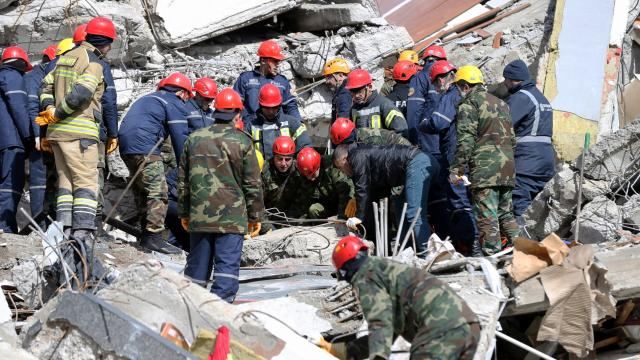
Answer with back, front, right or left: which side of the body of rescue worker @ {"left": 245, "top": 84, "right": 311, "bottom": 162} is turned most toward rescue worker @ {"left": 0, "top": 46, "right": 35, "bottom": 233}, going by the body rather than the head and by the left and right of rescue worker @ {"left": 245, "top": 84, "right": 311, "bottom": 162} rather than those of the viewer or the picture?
right

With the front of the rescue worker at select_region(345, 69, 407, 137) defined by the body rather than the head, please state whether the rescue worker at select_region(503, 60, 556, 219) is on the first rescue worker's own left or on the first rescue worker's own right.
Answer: on the first rescue worker's own left

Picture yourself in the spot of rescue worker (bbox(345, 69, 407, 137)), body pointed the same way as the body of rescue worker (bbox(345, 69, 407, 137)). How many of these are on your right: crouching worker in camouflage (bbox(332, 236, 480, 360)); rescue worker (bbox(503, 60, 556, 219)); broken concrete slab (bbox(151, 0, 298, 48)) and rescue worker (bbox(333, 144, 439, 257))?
1

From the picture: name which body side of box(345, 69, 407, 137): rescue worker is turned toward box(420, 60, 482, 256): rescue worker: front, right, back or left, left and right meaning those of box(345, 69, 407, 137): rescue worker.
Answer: left

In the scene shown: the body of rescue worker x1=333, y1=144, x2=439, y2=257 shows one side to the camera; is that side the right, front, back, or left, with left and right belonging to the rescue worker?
left

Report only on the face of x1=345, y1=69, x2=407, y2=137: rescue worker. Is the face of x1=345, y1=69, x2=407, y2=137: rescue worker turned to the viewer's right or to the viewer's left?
to the viewer's left

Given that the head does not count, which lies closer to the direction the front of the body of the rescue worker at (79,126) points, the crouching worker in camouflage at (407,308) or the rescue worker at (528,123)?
the rescue worker

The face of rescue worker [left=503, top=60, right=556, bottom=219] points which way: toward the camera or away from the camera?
away from the camera

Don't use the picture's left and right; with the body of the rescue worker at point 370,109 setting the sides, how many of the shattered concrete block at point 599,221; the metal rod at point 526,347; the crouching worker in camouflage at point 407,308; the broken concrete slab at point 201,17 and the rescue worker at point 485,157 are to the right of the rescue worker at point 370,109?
1

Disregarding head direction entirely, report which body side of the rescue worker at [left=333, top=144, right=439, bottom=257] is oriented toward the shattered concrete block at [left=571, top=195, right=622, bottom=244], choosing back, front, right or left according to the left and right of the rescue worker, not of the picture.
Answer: back

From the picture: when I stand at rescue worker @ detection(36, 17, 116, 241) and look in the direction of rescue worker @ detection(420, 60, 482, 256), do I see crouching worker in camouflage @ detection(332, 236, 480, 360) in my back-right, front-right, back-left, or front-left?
front-right

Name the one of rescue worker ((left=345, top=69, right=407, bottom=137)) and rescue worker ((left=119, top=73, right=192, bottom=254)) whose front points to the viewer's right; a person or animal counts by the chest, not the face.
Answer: rescue worker ((left=119, top=73, right=192, bottom=254))

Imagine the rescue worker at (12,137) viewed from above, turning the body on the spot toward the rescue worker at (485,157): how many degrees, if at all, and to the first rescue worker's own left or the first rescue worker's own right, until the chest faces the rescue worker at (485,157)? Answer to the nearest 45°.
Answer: approximately 90° to the first rescue worker's own right

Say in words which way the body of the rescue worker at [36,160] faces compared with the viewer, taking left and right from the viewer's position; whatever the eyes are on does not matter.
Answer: facing to the right of the viewer

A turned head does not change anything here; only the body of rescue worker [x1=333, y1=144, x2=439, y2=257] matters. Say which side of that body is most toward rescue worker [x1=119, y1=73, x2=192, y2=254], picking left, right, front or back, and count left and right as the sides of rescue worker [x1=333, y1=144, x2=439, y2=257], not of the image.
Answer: front
